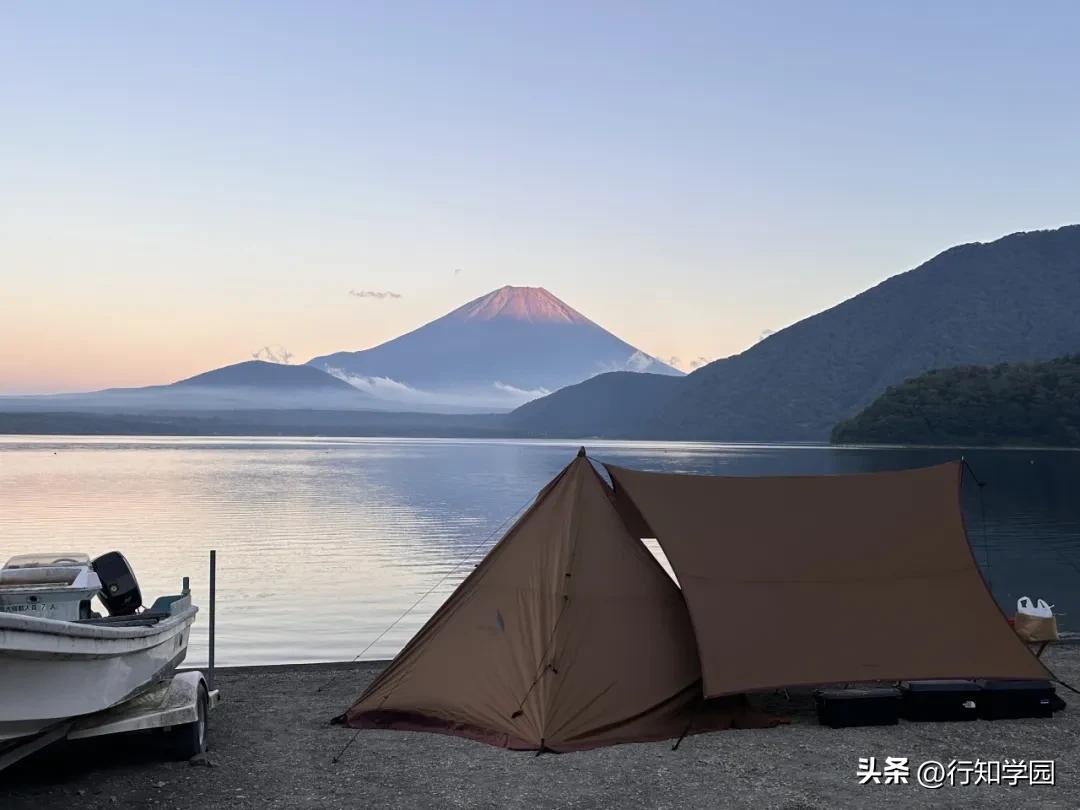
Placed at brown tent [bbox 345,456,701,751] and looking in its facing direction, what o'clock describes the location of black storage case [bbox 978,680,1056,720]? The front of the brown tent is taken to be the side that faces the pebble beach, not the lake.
The black storage case is roughly at 9 o'clock from the brown tent.

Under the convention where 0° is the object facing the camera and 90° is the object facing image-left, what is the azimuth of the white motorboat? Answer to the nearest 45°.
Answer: approximately 45°

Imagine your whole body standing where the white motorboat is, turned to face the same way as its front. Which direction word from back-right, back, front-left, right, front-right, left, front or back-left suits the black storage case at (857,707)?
back-left

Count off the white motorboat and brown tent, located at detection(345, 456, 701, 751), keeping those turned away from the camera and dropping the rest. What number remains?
0

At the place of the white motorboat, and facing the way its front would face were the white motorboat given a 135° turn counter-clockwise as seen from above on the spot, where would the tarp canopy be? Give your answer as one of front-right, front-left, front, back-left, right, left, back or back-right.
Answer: front

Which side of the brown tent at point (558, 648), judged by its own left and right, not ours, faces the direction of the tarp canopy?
left

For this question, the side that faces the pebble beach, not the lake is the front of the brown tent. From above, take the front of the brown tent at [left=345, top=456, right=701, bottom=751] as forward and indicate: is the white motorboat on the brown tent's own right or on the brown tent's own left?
on the brown tent's own right

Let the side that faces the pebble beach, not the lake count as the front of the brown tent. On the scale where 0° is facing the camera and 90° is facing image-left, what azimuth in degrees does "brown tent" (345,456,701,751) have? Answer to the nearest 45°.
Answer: approximately 0°
